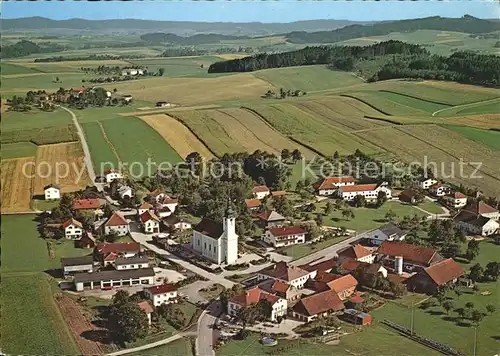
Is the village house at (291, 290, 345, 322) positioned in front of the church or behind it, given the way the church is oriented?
in front

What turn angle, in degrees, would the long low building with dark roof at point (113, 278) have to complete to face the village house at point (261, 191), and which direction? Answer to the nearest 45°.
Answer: approximately 135° to its left

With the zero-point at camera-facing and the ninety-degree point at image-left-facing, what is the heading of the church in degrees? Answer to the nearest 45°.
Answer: approximately 315°

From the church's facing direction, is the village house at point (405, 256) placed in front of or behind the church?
in front

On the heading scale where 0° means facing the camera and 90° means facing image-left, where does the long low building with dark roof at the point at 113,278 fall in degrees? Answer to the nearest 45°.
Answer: approximately 0°

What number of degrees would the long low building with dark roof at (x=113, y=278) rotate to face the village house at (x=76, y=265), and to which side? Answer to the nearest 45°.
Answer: approximately 135° to its right

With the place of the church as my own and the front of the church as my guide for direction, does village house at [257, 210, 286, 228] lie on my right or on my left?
on my left

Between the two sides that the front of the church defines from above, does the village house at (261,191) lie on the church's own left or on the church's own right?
on the church's own left

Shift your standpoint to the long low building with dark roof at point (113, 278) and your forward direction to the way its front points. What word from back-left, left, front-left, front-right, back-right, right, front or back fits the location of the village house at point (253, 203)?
back-left
